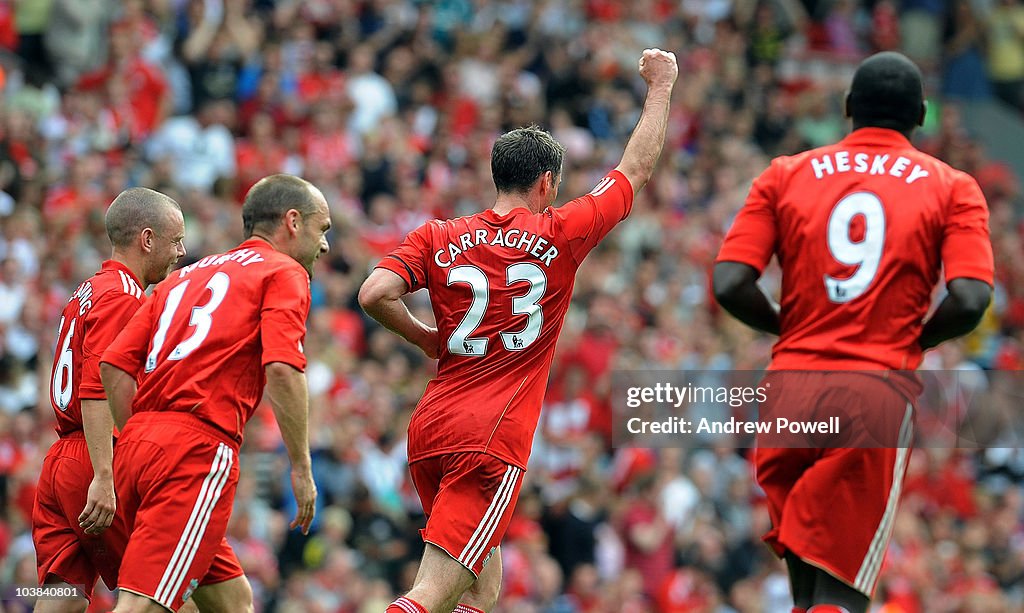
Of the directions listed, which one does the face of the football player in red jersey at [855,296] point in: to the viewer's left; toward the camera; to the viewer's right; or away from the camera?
away from the camera

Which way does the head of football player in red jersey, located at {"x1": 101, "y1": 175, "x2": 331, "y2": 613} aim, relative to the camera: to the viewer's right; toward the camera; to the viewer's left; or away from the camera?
to the viewer's right

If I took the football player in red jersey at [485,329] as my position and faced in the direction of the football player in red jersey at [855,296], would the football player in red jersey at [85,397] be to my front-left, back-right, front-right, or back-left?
back-right

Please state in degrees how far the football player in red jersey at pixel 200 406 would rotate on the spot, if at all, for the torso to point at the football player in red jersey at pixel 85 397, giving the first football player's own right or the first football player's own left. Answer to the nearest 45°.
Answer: approximately 90° to the first football player's own left

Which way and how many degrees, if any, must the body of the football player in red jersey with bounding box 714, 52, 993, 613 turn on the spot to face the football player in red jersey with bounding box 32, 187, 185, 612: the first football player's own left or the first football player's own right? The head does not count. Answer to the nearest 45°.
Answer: approximately 90° to the first football player's own left

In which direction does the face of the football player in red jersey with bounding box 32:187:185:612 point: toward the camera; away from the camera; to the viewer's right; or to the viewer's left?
to the viewer's right

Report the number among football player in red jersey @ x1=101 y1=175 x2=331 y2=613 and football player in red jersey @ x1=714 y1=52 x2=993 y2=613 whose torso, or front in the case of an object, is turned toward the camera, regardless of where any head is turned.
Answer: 0

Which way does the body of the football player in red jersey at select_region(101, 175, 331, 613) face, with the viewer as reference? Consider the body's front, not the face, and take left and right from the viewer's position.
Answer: facing away from the viewer and to the right of the viewer

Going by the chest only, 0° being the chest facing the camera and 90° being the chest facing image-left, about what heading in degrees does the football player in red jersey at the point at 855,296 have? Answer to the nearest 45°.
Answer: approximately 180°

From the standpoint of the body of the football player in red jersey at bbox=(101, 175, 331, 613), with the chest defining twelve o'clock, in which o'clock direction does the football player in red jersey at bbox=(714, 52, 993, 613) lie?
the football player in red jersey at bbox=(714, 52, 993, 613) is roughly at 2 o'clock from the football player in red jersey at bbox=(101, 175, 331, 613).

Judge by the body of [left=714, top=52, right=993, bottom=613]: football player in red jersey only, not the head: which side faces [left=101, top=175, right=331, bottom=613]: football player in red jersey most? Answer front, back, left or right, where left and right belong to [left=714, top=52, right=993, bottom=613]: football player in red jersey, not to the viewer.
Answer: left
